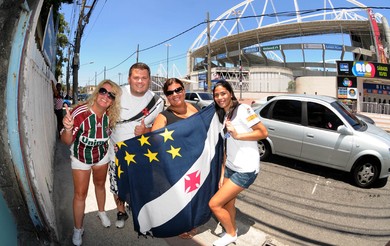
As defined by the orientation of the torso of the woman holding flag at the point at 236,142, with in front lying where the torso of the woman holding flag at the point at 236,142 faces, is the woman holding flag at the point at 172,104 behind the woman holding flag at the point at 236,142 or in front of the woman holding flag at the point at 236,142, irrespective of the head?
in front

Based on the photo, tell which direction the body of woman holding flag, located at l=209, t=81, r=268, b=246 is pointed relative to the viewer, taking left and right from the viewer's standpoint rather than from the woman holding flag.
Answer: facing the viewer and to the left of the viewer

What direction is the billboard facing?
toward the camera

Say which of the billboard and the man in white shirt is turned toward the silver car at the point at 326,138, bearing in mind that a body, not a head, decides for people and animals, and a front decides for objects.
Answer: the billboard

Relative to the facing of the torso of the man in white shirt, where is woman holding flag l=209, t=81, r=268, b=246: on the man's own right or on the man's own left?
on the man's own left

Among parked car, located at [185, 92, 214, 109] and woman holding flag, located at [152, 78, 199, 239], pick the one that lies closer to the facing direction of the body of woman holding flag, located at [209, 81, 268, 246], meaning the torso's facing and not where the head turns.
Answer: the woman holding flag

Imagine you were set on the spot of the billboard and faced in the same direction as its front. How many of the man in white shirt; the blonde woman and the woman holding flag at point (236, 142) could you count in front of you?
3

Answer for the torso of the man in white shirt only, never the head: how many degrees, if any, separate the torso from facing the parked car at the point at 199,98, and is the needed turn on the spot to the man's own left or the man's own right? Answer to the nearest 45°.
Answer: approximately 180°

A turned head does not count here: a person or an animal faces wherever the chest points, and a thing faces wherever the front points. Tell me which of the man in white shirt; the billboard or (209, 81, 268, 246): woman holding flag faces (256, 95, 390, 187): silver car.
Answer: the billboard

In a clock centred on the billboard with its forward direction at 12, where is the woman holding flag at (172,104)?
The woman holding flag is roughly at 12 o'clock from the billboard.

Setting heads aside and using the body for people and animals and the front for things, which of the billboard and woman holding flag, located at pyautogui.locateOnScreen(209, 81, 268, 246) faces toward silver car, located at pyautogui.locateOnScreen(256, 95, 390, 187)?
the billboard

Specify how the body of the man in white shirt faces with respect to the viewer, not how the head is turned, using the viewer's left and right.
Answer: facing the viewer

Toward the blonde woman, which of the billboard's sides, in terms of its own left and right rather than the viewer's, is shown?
front

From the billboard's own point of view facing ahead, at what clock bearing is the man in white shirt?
The man in white shirt is roughly at 12 o'clock from the billboard.

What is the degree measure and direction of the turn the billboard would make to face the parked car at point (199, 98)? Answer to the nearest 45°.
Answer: approximately 45° to its right
